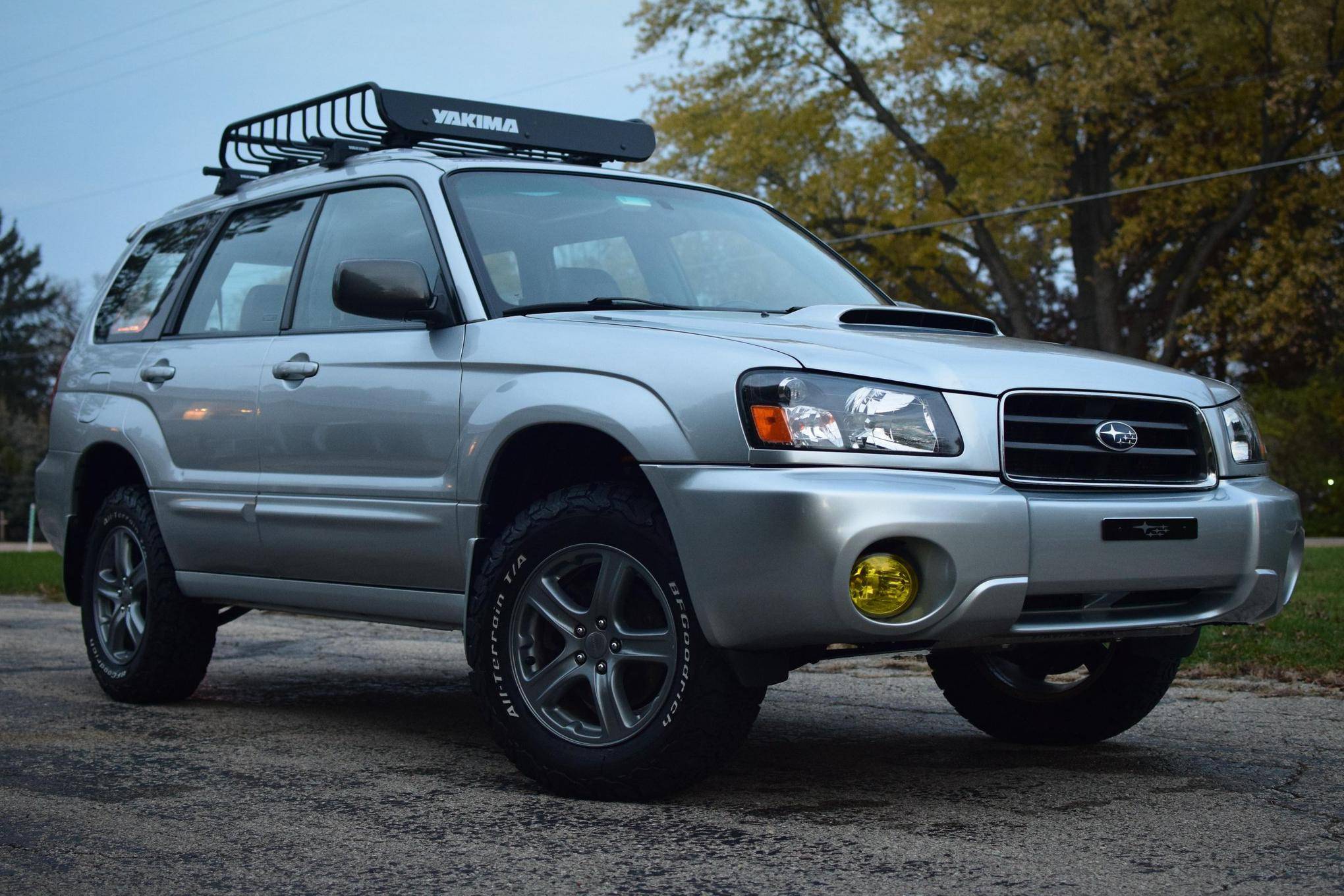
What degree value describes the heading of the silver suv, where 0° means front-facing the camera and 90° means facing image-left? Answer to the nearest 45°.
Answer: approximately 315°

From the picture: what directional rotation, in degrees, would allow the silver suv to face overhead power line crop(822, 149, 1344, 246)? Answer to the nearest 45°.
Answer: approximately 135° to its left

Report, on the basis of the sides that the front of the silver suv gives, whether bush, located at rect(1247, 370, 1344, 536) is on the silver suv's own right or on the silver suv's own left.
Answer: on the silver suv's own left

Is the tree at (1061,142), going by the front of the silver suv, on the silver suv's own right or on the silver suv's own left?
on the silver suv's own left
